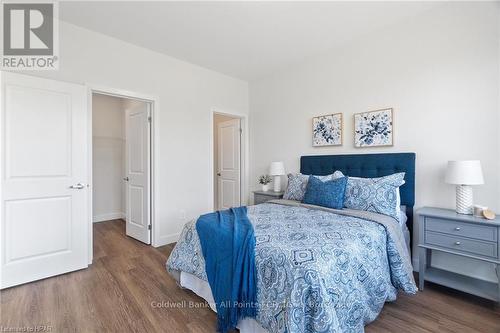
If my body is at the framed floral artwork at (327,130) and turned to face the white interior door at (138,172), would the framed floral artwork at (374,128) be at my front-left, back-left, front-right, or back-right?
back-left

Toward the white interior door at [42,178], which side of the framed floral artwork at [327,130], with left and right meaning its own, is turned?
front

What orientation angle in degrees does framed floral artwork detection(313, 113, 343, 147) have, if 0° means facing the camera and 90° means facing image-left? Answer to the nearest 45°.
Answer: approximately 45°

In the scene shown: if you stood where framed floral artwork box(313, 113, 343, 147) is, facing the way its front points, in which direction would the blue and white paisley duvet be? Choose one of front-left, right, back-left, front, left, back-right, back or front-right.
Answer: front-left

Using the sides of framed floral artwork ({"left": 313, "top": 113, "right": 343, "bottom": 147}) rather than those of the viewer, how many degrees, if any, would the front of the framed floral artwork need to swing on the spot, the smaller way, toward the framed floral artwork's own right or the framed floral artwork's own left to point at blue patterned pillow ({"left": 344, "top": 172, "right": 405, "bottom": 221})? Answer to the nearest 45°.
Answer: approximately 90° to the framed floral artwork's own left

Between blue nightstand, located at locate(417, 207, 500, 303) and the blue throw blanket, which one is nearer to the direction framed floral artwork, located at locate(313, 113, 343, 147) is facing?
the blue throw blanket

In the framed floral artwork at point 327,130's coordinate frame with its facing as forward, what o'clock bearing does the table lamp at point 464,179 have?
The table lamp is roughly at 9 o'clock from the framed floral artwork.

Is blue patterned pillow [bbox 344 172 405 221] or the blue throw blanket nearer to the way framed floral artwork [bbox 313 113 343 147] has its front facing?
the blue throw blanket

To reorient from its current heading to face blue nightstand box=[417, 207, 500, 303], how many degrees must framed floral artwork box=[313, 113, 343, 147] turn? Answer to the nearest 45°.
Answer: approximately 90° to its left

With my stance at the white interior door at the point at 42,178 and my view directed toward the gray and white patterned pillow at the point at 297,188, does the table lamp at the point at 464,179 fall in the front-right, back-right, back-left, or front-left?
front-right

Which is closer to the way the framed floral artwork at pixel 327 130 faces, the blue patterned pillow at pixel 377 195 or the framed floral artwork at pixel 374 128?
the blue patterned pillow

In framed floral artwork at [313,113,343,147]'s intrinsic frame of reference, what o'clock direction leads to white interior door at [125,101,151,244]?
The white interior door is roughly at 1 o'clock from the framed floral artwork.

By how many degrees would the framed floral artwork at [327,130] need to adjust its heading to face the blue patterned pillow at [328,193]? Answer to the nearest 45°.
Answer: approximately 45° to its left

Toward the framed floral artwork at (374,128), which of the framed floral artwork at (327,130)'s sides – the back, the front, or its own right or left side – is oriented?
left

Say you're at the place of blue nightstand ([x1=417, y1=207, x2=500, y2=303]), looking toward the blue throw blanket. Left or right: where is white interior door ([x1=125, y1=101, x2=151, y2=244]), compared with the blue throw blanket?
right

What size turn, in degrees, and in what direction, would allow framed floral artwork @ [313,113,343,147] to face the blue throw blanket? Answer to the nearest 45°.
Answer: approximately 45° to its left
